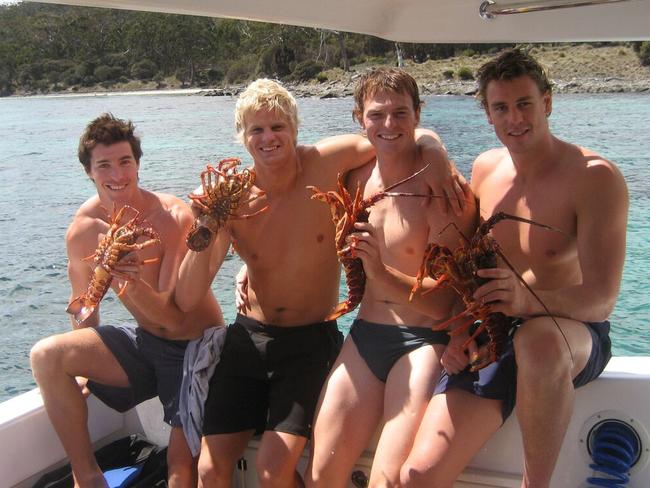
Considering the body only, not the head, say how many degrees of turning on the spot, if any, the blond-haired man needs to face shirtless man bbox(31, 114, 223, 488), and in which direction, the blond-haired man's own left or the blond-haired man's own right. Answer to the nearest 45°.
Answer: approximately 90° to the blond-haired man's own right

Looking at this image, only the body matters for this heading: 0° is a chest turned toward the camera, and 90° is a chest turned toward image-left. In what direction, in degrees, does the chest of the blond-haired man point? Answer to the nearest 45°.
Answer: approximately 0°

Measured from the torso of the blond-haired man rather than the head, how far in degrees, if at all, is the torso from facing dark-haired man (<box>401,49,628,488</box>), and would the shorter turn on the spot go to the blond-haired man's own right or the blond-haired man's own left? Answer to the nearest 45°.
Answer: approximately 45° to the blond-haired man's own left

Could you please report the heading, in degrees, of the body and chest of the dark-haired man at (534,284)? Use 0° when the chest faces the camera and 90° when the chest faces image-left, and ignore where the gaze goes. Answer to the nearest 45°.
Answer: approximately 45°

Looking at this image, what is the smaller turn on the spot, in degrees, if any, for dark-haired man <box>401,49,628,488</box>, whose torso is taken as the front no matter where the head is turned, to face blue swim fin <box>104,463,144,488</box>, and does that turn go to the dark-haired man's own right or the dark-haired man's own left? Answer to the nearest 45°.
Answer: approximately 45° to the dark-haired man's own right

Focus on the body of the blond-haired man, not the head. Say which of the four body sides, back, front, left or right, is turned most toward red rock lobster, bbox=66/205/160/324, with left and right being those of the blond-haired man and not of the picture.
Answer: right
